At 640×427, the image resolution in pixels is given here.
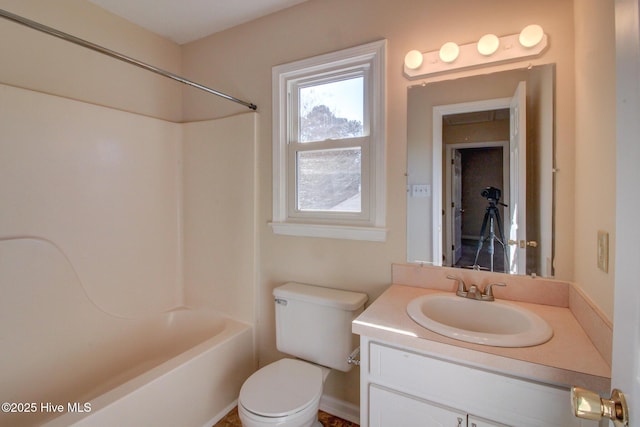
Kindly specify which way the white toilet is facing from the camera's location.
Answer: facing the viewer and to the left of the viewer

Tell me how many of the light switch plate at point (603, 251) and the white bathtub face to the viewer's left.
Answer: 1

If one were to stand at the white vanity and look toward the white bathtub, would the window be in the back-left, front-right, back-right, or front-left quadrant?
front-right

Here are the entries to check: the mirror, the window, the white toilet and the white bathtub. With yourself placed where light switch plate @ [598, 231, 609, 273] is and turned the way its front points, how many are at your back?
0

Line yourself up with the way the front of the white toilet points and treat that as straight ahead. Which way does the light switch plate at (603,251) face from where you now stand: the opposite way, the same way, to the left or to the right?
to the right

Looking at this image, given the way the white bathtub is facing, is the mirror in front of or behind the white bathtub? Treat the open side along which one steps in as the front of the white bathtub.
in front

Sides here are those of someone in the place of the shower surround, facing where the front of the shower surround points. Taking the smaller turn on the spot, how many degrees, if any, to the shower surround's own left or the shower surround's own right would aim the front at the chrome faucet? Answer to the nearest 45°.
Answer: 0° — it already faces it

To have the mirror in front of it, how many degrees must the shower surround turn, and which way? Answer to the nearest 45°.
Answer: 0° — it already faces it

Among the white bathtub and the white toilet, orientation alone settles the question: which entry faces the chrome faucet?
the white bathtub

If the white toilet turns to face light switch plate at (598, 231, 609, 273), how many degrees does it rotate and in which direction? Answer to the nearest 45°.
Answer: approximately 90° to its left

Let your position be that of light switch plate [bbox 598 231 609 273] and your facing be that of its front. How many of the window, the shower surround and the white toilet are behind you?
0

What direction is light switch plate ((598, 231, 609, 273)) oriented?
to the viewer's left

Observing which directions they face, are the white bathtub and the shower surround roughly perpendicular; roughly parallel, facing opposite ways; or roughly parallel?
roughly parallel

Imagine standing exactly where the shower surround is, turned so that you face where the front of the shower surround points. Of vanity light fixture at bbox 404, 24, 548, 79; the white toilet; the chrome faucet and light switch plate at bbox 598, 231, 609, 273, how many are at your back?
0

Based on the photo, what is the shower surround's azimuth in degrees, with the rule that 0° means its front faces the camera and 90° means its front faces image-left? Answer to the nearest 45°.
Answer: approximately 315°

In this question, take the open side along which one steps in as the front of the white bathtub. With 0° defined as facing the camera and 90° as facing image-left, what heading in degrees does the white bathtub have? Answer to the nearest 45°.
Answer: approximately 315°

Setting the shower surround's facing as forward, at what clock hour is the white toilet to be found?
The white toilet is roughly at 12 o'clock from the shower surround.
